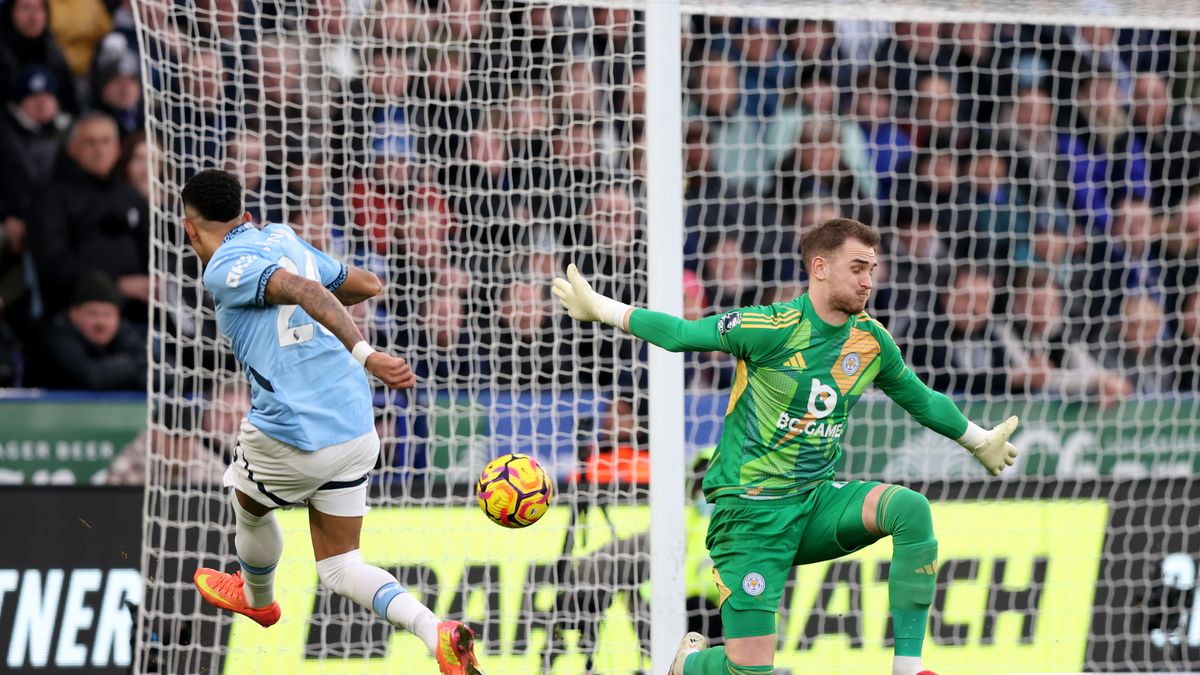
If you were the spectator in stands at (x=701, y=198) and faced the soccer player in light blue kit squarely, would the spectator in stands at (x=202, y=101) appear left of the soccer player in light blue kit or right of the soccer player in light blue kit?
right

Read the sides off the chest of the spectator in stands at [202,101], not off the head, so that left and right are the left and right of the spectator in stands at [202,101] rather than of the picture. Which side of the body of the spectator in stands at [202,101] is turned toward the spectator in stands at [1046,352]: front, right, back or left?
left

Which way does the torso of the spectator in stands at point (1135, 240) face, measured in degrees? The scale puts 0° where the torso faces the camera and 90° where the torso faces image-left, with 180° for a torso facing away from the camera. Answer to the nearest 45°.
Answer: approximately 0°

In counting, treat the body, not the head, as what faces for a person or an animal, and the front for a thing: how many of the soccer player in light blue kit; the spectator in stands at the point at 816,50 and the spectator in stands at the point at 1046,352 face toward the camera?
2

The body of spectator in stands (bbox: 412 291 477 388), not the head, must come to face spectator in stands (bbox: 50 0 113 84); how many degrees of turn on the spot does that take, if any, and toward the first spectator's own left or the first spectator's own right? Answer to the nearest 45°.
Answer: approximately 135° to the first spectator's own right

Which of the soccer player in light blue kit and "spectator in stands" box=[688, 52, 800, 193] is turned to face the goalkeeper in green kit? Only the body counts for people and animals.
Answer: the spectator in stands

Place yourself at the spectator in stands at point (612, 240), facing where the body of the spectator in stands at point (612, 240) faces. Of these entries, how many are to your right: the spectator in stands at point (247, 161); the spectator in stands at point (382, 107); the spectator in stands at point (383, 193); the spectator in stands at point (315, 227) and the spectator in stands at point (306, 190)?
5

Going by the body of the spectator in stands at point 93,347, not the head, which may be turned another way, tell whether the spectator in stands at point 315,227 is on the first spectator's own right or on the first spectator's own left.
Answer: on the first spectator's own left
